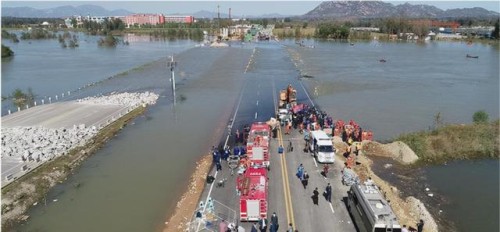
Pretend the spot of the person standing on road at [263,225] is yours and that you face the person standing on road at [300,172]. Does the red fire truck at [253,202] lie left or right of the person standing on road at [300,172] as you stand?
left

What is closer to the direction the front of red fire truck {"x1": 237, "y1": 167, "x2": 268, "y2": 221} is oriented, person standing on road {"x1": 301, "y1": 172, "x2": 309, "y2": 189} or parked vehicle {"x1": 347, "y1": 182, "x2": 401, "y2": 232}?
the person standing on road

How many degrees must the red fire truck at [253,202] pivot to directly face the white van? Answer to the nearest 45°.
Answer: approximately 45° to its right

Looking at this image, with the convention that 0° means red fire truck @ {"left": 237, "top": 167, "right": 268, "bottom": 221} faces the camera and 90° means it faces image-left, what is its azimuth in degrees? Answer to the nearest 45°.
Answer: approximately 180°

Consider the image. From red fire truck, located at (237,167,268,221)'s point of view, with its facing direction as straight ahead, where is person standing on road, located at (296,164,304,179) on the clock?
The person standing on road is roughly at 1 o'clock from the red fire truck.

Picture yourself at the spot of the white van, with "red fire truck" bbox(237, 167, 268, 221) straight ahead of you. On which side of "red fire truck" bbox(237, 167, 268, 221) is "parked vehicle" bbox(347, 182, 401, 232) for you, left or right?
left

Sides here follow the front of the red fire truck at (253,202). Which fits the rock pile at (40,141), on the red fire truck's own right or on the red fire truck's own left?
on the red fire truck's own left

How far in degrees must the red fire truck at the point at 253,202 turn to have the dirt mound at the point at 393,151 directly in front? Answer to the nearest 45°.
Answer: approximately 45° to its right
